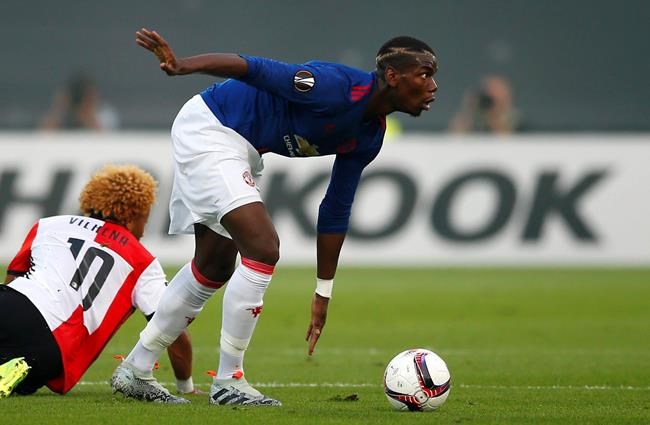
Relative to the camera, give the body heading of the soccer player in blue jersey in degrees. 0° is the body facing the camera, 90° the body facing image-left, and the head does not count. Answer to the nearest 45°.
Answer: approximately 270°

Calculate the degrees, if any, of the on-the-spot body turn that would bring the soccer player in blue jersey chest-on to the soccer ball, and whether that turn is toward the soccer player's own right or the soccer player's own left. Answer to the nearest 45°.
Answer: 0° — they already face it

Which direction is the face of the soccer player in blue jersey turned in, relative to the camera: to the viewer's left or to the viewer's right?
to the viewer's right
